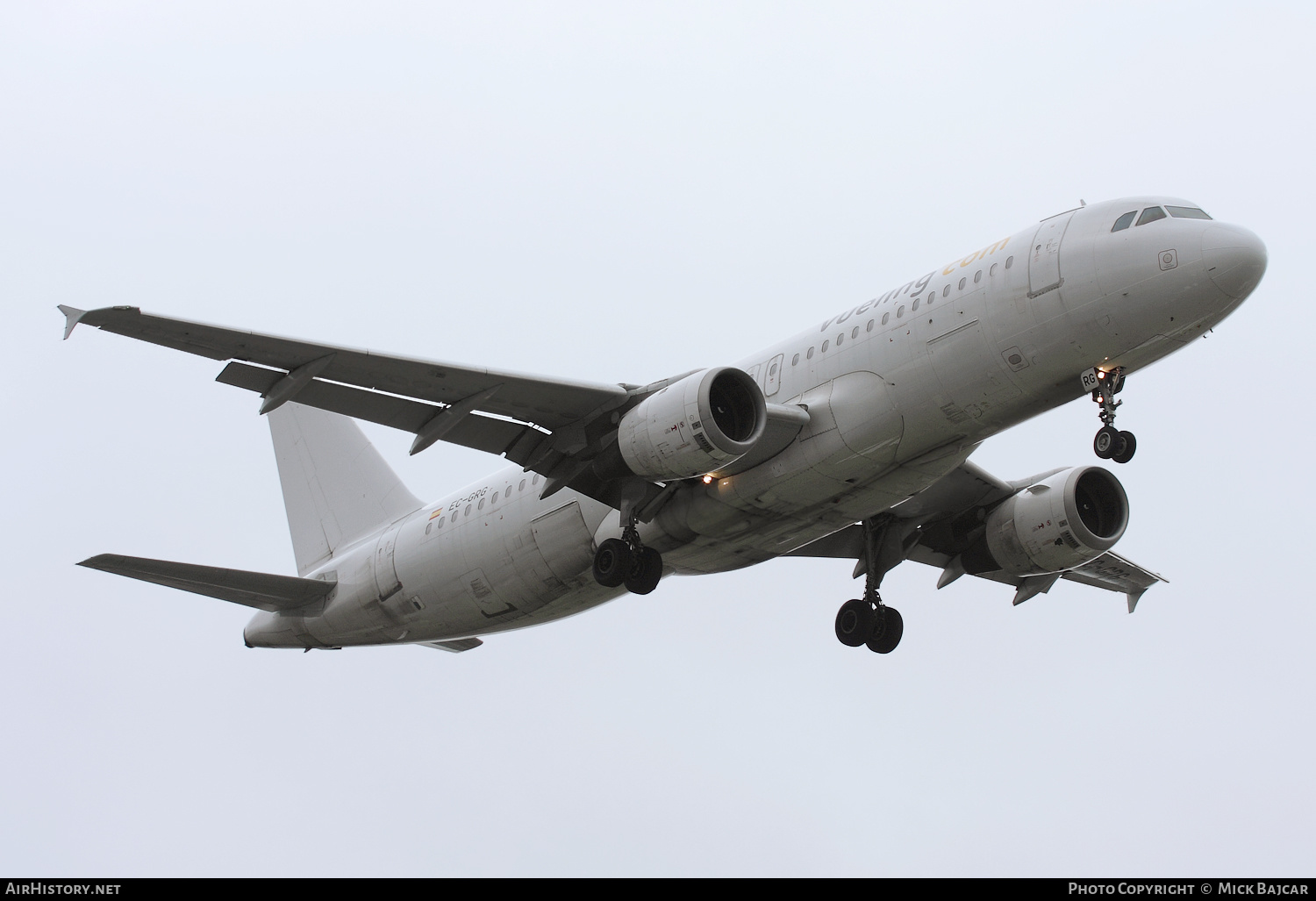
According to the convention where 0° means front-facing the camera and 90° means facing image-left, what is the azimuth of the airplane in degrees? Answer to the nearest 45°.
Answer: approximately 315°
